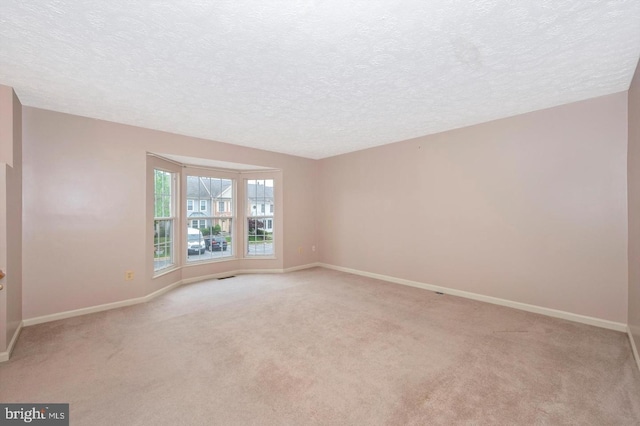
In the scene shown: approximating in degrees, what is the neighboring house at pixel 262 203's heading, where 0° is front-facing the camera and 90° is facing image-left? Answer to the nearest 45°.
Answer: approximately 0°

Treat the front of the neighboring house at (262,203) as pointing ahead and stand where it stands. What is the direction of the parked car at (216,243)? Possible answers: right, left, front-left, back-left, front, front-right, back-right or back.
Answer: right

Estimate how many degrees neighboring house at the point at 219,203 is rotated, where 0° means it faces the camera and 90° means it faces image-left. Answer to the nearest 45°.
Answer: approximately 0°

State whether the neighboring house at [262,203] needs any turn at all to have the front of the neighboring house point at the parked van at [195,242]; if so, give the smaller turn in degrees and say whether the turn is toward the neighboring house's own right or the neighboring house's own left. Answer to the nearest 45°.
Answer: approximately 90° to the neighboring house's own right
